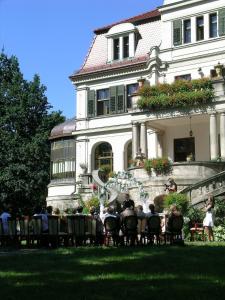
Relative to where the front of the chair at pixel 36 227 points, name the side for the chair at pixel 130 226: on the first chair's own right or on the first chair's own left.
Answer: on the first chair's own right

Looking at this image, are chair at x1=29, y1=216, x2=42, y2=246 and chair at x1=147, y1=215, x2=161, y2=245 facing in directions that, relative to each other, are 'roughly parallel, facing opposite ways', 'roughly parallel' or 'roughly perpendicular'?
roughly parallel

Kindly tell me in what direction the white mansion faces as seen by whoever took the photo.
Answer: facing the viewer and to the left of the viewer

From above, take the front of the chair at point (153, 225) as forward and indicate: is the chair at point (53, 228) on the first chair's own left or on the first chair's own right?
on the first chair's own left

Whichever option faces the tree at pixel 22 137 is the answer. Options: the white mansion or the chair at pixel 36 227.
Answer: the chair

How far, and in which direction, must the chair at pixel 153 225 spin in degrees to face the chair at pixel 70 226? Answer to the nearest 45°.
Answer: approximately 90° to its left

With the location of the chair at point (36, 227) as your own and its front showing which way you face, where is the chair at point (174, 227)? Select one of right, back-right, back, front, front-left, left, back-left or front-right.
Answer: right

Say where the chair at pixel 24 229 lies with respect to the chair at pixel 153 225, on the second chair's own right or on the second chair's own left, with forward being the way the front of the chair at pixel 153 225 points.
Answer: on the second chair's own left

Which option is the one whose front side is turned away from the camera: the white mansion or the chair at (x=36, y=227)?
the chair

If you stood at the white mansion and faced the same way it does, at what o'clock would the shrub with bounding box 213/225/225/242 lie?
The shrub is roughly at 10 o'clock from the white mansion.

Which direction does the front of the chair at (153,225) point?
away from the camera

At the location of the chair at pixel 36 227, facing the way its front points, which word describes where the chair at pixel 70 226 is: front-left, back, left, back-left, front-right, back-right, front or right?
right

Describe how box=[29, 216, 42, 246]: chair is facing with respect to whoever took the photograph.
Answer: facing away from the viewer

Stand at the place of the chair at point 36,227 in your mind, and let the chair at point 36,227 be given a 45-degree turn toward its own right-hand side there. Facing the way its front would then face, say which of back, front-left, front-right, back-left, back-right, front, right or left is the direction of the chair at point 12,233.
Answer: left

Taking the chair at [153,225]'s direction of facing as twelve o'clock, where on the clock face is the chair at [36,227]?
the chair at [36,227] is roughly at 9 o'clock from the chair at [153,225].

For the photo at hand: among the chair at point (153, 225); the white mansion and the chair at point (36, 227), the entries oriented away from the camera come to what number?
2

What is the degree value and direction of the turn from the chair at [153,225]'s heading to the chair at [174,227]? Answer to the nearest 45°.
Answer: approximately 90° to its right

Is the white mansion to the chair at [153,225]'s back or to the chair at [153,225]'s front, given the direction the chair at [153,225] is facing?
to the front

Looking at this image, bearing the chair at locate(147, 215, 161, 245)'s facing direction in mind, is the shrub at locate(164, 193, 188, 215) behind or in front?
in front
